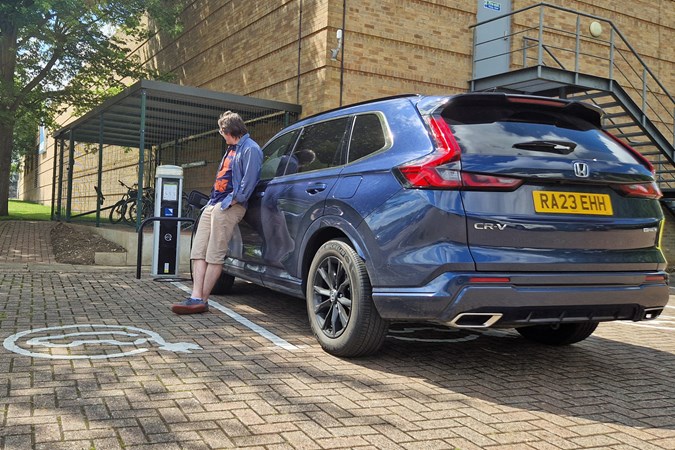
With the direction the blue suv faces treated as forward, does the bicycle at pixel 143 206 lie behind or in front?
in front

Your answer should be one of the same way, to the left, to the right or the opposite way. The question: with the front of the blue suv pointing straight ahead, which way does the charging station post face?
the opposite way

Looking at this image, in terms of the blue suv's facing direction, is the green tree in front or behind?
in front

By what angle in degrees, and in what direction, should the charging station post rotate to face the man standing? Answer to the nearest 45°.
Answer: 0° — it already faces them

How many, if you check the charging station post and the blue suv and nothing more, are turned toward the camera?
1

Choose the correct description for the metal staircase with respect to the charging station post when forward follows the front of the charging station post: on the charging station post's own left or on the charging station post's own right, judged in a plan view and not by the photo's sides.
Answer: on the charging station post's own left

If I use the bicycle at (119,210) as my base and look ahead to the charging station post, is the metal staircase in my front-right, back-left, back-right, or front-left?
front-left

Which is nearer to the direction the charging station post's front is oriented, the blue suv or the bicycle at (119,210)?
the blue suv

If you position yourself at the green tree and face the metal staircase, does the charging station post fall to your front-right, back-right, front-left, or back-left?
front-right

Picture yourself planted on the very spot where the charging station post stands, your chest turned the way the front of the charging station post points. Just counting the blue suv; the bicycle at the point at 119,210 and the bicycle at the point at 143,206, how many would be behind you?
2

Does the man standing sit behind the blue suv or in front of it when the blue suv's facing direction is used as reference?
in front

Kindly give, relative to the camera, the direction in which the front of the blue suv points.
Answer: facing away from the viewer and to the left of the viewer

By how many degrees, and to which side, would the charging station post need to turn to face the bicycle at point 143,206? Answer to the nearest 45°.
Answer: approximately 180°

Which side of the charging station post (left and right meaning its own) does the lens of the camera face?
front
